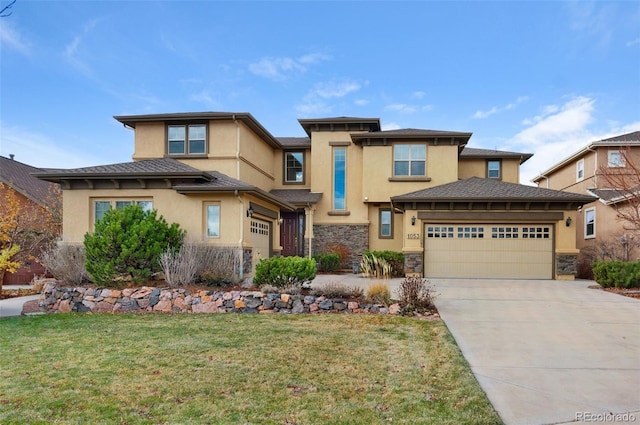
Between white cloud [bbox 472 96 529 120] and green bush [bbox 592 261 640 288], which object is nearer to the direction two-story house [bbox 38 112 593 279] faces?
the green bush

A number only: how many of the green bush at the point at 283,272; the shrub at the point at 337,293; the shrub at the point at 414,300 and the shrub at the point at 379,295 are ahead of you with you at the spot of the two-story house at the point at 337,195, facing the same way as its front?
4

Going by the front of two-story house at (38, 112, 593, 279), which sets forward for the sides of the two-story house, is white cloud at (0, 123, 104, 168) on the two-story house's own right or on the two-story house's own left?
on the two-story house's own right

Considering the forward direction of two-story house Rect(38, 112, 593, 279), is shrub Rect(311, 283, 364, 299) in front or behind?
in front

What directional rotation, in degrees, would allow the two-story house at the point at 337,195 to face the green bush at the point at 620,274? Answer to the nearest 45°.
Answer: approximately 45° to its left

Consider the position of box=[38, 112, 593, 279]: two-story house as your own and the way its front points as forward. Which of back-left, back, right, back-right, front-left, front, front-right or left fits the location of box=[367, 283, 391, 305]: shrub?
front

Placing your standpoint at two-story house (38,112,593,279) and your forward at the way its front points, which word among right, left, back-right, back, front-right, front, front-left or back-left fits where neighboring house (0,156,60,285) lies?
right

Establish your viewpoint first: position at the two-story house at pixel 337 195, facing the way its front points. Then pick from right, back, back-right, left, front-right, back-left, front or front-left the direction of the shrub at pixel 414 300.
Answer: front

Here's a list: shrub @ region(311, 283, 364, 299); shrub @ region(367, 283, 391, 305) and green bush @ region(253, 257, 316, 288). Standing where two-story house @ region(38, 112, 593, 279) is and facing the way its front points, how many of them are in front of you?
3

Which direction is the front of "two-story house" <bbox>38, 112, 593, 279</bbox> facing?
toward the camera

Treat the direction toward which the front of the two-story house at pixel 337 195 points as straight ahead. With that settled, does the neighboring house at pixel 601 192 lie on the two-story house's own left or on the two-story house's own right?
on the two-story house's own left

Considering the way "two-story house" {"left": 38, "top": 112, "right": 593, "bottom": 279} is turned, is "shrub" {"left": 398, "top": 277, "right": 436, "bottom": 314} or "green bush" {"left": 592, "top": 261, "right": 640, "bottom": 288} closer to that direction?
the shrub
